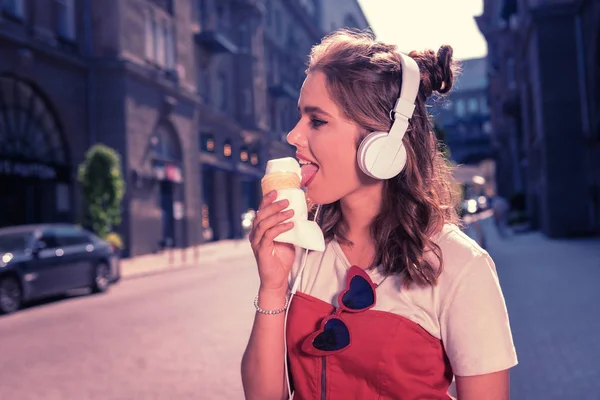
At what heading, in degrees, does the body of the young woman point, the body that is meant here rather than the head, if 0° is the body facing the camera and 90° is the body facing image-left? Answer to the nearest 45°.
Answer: approximately 45°

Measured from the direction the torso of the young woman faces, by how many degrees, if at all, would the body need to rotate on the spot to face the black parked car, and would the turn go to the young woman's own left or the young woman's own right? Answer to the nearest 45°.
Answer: approximately 90° to the young woman's own right

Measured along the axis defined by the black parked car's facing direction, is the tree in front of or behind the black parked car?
behind

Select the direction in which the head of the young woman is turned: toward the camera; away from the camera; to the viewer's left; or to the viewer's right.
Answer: to the viewer's left

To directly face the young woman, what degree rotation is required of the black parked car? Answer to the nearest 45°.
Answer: approximately 45° to its left
